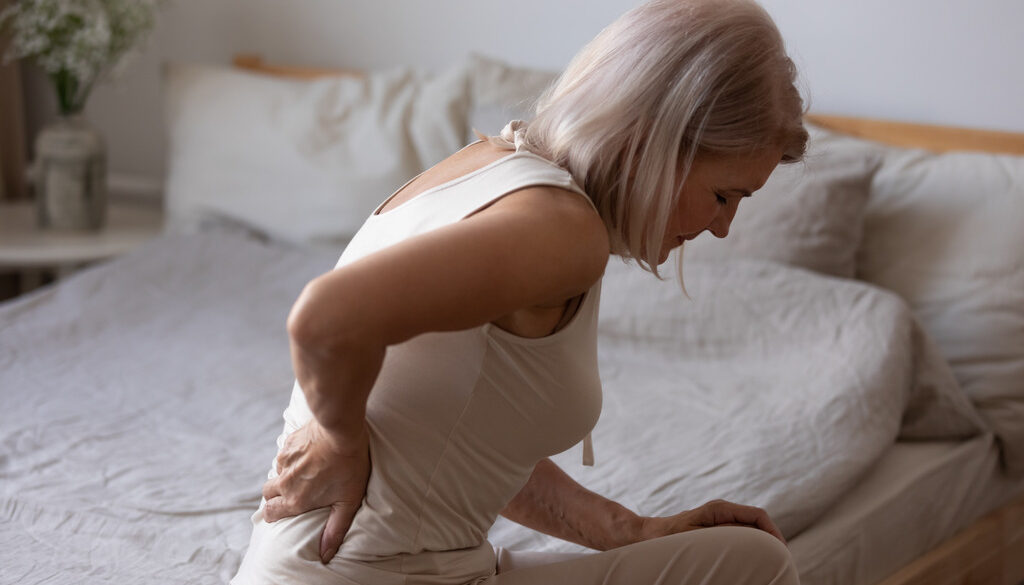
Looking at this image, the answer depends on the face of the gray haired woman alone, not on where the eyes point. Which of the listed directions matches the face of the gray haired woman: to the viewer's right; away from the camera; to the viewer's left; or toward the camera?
to the viewer's right

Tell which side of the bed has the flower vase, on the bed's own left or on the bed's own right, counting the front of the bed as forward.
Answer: on the bed's own right

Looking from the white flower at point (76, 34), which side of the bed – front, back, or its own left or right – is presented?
right

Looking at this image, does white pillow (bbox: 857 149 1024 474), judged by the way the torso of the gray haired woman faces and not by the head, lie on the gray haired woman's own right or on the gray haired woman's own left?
on the gray haired woman's own left

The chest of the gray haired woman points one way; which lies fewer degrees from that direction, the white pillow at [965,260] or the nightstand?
the white pillow

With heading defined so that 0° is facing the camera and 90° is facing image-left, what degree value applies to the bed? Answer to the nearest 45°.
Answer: approximately 45°

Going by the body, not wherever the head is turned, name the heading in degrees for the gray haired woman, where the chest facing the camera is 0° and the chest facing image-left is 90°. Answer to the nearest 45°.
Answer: approximately 270°
